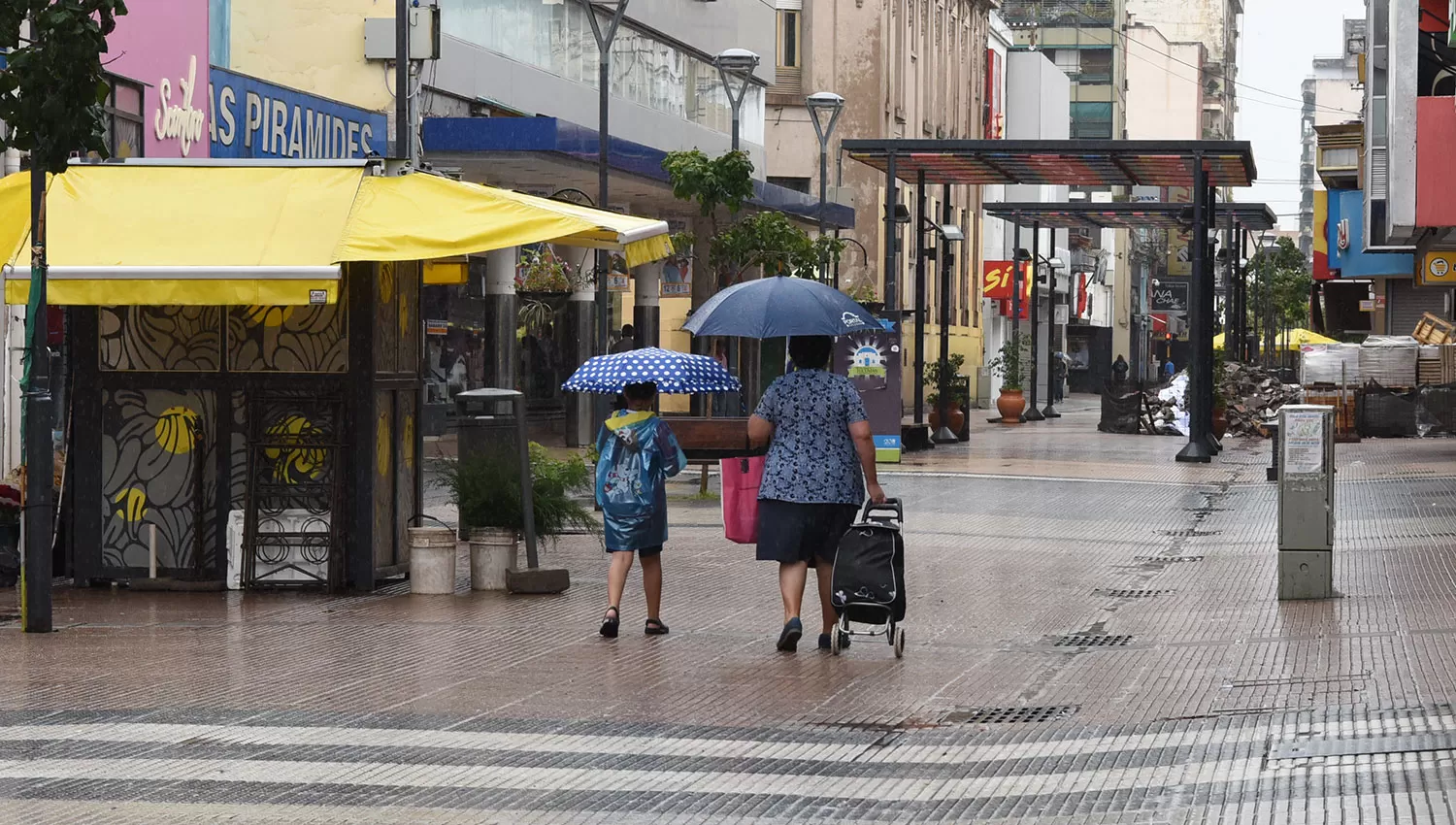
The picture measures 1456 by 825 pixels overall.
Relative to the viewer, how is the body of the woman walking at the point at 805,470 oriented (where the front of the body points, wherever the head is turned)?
away from the camera

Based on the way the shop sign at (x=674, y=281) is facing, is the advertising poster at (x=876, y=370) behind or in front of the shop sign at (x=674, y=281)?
in front

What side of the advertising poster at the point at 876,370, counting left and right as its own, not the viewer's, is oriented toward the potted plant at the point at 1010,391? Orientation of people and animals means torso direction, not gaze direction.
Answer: back

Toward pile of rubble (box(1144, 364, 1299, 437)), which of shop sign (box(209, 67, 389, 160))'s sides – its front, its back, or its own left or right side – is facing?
left

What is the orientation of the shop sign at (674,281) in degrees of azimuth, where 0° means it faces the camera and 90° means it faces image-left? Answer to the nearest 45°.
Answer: approximately 0°

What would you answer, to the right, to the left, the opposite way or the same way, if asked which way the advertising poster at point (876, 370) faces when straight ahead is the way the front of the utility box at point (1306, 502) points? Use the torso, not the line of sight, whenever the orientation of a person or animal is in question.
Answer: the same way

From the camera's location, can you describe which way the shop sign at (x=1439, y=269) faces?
facing the viewer

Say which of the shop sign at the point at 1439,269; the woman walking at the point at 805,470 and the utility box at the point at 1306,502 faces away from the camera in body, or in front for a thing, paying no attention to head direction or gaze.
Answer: the woman walking

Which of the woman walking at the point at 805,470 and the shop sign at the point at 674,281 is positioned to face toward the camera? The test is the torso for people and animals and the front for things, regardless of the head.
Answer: the shop sign

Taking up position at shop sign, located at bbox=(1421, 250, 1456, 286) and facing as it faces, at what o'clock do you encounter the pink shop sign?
The pink shop sign is roughly at 1 o'clock from the shop sign.

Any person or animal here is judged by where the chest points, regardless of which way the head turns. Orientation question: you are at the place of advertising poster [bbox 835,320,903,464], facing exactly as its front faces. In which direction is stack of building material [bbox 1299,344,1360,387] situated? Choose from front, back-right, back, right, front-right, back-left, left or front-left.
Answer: back-left

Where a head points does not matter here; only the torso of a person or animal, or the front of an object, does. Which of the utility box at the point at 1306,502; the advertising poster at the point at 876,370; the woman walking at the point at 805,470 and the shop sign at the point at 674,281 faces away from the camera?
the woman walking

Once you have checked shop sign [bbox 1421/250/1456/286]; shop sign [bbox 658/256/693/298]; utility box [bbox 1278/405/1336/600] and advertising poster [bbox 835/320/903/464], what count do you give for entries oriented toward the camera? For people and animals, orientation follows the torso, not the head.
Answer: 4
